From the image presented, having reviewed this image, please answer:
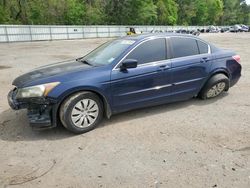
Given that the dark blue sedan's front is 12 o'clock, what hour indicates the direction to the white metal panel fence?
The white metal panel fence is roughly at 4 o'clock from the dark blue sedan.

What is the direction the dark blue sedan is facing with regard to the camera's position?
facing the viewer and to the left of the viewer
